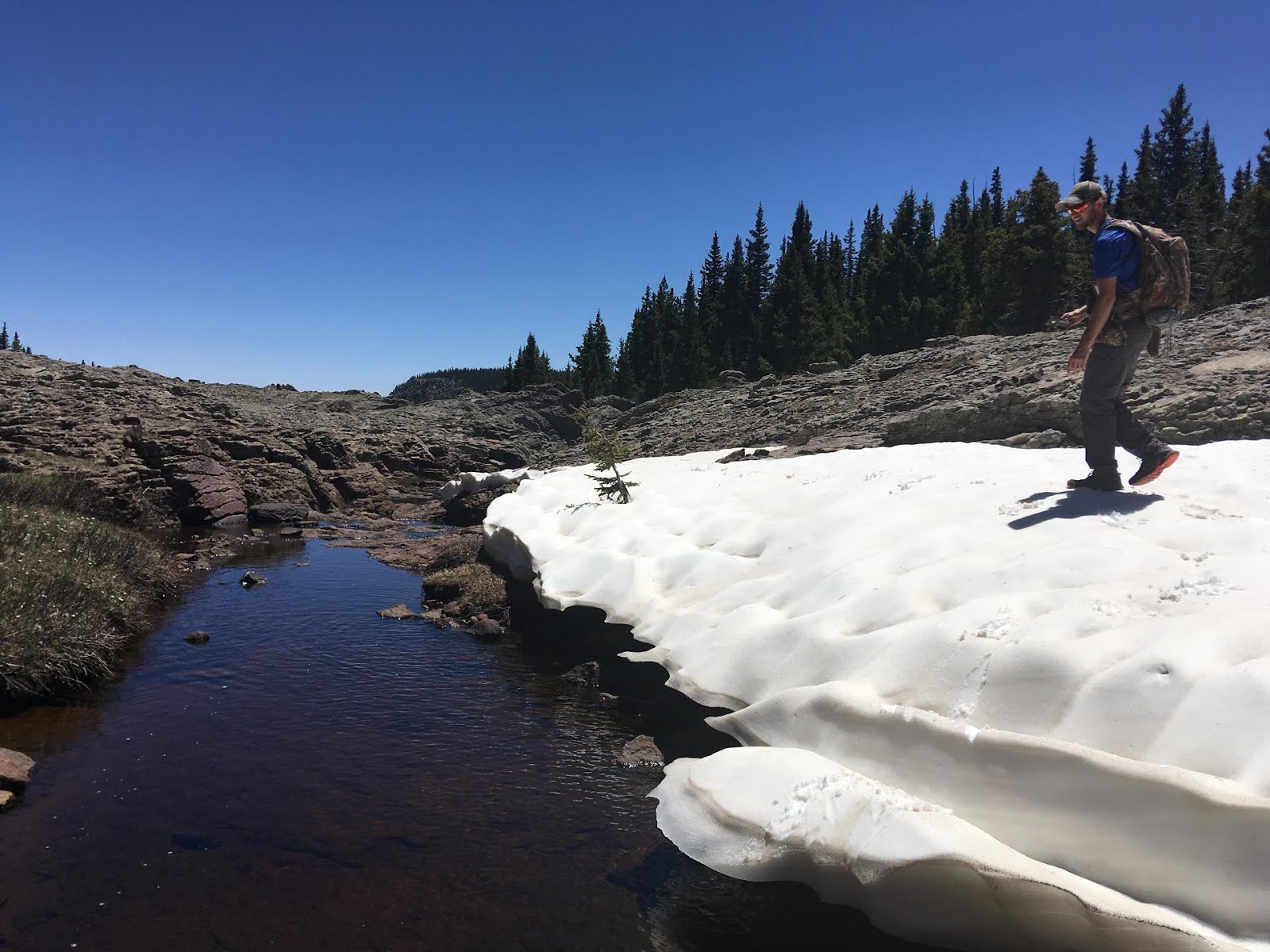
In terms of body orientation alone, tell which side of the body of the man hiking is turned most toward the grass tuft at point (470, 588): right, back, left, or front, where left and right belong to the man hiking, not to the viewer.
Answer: front

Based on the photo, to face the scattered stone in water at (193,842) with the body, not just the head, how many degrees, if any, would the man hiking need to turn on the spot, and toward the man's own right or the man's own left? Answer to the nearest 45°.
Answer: approximately 45° to the man's own left

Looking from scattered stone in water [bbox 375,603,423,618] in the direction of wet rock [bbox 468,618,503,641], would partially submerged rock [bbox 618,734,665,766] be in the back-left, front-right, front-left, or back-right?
front-right

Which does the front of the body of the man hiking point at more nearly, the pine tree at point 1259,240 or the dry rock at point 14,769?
the dry rock

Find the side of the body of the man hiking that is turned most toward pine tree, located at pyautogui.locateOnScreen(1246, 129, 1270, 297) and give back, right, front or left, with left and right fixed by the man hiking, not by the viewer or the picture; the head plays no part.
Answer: right

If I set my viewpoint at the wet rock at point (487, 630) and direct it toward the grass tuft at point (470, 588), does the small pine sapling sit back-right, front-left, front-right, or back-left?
front-right

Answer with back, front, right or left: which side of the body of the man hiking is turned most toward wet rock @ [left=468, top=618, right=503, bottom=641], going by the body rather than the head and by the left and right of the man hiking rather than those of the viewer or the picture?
front

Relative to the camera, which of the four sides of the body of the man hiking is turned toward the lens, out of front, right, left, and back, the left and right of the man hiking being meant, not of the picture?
left

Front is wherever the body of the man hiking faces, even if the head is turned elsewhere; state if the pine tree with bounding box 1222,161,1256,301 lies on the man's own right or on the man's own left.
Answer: on the man's own right

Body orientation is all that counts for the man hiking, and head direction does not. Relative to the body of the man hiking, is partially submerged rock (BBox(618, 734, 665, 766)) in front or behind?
in front

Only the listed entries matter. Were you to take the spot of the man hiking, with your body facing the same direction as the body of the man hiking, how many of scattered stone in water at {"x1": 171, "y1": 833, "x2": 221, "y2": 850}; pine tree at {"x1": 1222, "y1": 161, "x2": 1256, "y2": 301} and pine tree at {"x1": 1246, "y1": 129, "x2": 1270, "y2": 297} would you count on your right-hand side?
2

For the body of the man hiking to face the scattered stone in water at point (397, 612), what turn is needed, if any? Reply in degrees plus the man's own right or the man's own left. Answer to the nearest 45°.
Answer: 0° — they already face it
